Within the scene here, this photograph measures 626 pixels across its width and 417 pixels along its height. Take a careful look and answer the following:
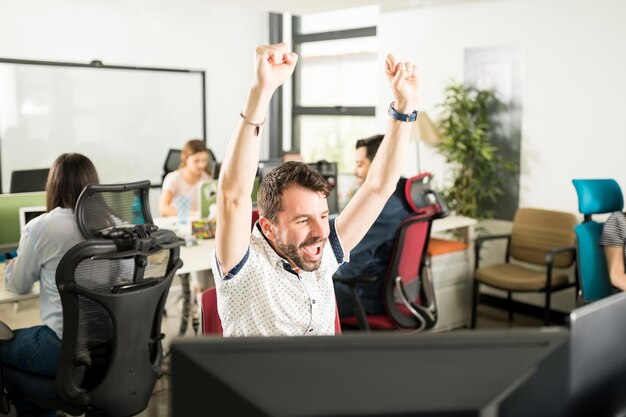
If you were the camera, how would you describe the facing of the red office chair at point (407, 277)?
facing away from the viewer and to the left of the viewer

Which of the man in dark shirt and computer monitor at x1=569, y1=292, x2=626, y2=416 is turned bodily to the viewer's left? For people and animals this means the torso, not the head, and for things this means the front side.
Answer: the man in dark shirt

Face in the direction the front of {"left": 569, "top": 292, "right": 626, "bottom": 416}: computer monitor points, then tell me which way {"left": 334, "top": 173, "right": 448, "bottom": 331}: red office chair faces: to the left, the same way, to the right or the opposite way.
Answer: to the left

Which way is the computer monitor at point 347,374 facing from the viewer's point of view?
away from the camera

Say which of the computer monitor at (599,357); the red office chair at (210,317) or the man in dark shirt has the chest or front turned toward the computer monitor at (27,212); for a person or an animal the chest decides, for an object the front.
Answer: the man in dark shirt

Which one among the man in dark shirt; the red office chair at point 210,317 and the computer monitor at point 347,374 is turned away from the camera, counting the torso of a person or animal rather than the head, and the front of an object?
the computer monitor

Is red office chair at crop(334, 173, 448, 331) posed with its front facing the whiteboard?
yes

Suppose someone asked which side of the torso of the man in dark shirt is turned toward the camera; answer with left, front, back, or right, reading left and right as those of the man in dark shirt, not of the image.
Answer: left

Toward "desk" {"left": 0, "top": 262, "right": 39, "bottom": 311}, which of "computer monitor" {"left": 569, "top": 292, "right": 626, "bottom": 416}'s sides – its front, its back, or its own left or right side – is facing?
left

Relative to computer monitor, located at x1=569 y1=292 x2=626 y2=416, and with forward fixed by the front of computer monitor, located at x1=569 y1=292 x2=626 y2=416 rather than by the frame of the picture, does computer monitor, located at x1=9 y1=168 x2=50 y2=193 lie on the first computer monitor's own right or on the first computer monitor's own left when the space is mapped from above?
on the first computer monitor's own left

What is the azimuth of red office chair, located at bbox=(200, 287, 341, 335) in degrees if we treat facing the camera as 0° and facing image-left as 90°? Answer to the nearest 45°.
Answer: approximately 0°

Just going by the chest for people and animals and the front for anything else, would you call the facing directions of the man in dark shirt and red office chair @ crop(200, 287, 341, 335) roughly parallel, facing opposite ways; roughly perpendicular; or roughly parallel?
roughly perpendicular

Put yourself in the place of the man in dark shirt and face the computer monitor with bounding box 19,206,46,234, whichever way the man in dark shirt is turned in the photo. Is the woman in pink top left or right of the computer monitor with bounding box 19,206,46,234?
right
